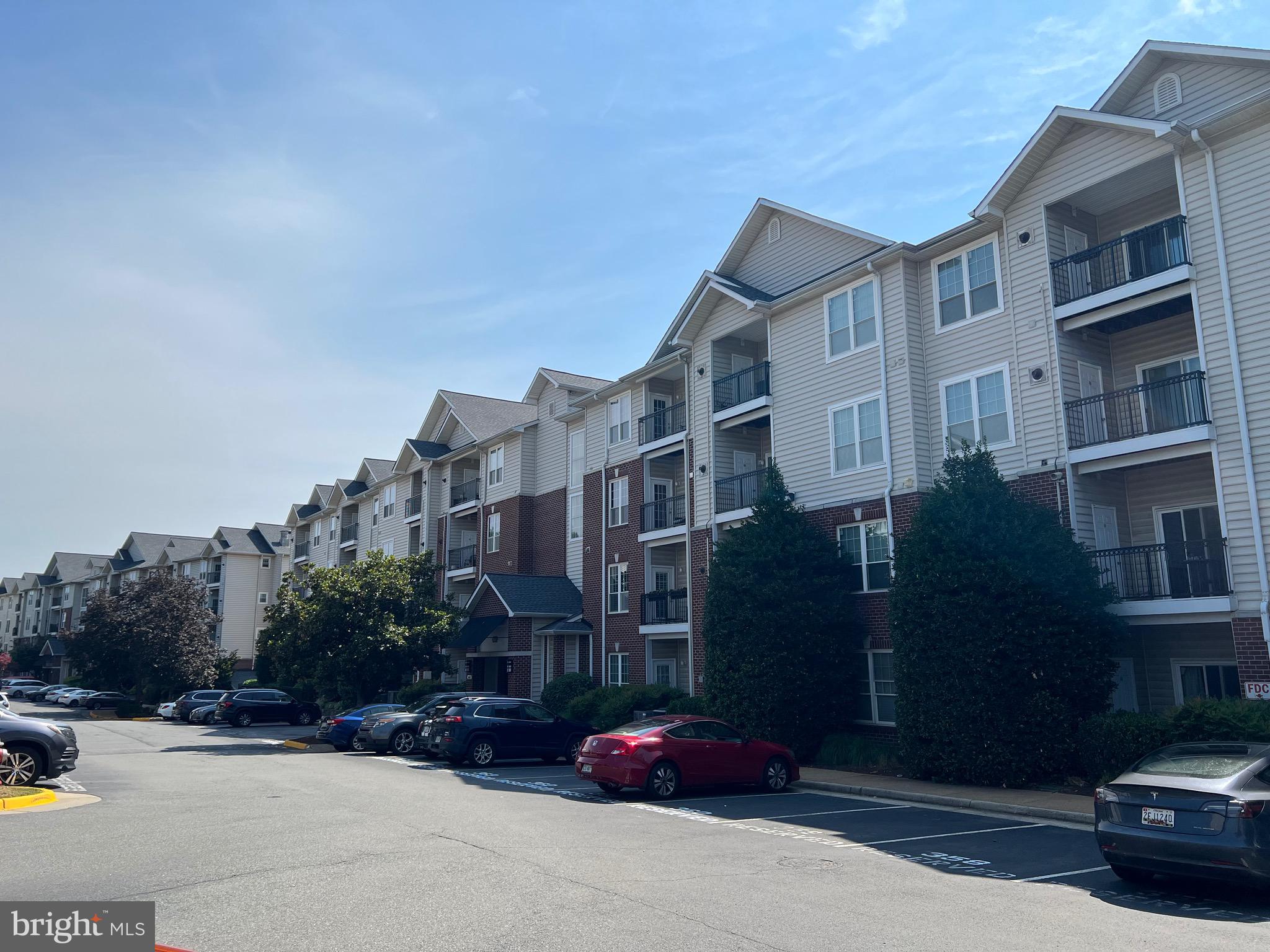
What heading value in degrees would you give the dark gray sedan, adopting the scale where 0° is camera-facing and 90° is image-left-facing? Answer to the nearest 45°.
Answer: approximately 225°

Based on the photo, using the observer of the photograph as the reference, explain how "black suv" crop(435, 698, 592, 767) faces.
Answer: facing away from the viewer and to the right of the viewer

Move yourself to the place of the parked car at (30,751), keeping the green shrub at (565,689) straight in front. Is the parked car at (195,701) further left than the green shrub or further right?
left

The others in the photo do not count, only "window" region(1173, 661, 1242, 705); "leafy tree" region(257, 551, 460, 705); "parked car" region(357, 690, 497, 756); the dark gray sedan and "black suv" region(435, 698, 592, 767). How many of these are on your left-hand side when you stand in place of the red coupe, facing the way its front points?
3

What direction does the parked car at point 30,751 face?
to the viewer's right

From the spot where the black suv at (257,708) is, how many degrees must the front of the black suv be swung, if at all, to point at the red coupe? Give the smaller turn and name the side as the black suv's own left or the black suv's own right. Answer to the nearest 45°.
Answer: approximately 90° to the black suv's own right

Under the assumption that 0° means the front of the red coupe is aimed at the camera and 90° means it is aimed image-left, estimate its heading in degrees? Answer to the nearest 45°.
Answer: approximately 225°

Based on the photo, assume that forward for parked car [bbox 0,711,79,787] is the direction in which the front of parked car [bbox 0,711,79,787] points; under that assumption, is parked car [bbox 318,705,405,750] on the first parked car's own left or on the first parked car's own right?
on the first parked car's own left

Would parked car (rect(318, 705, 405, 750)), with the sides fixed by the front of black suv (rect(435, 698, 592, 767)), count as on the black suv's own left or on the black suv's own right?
on the black suv's own left
